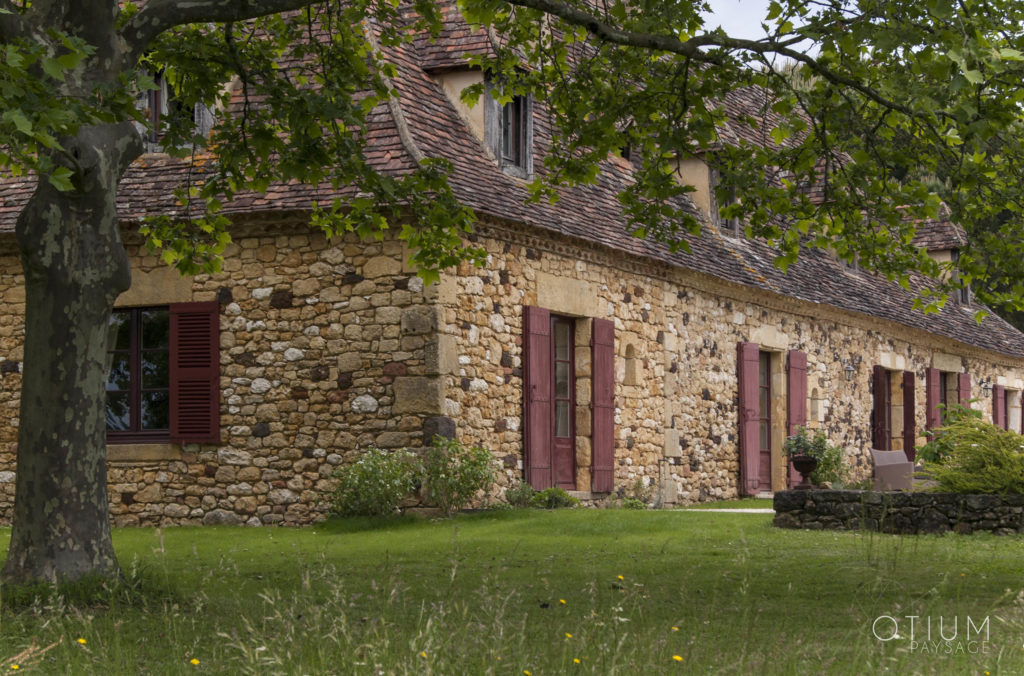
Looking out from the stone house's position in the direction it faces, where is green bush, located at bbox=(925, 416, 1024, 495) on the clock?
The green bush is roughly at 11 o'clock from the stone house.

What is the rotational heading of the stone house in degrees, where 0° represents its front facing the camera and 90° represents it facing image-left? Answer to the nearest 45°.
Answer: approximately 315°

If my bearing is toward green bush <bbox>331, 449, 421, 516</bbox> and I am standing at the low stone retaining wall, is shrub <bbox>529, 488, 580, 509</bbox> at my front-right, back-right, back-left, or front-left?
front-right

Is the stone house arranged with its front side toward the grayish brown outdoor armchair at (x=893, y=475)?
no

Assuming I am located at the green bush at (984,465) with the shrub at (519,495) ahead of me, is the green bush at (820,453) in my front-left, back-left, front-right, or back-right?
front-right

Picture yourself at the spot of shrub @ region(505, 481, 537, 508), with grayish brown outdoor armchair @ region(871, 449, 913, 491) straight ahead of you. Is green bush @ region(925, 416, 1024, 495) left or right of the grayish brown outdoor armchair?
right

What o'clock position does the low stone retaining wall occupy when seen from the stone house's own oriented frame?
The low stone retaining wall is roughly at 11 o'clock from the stone house.
